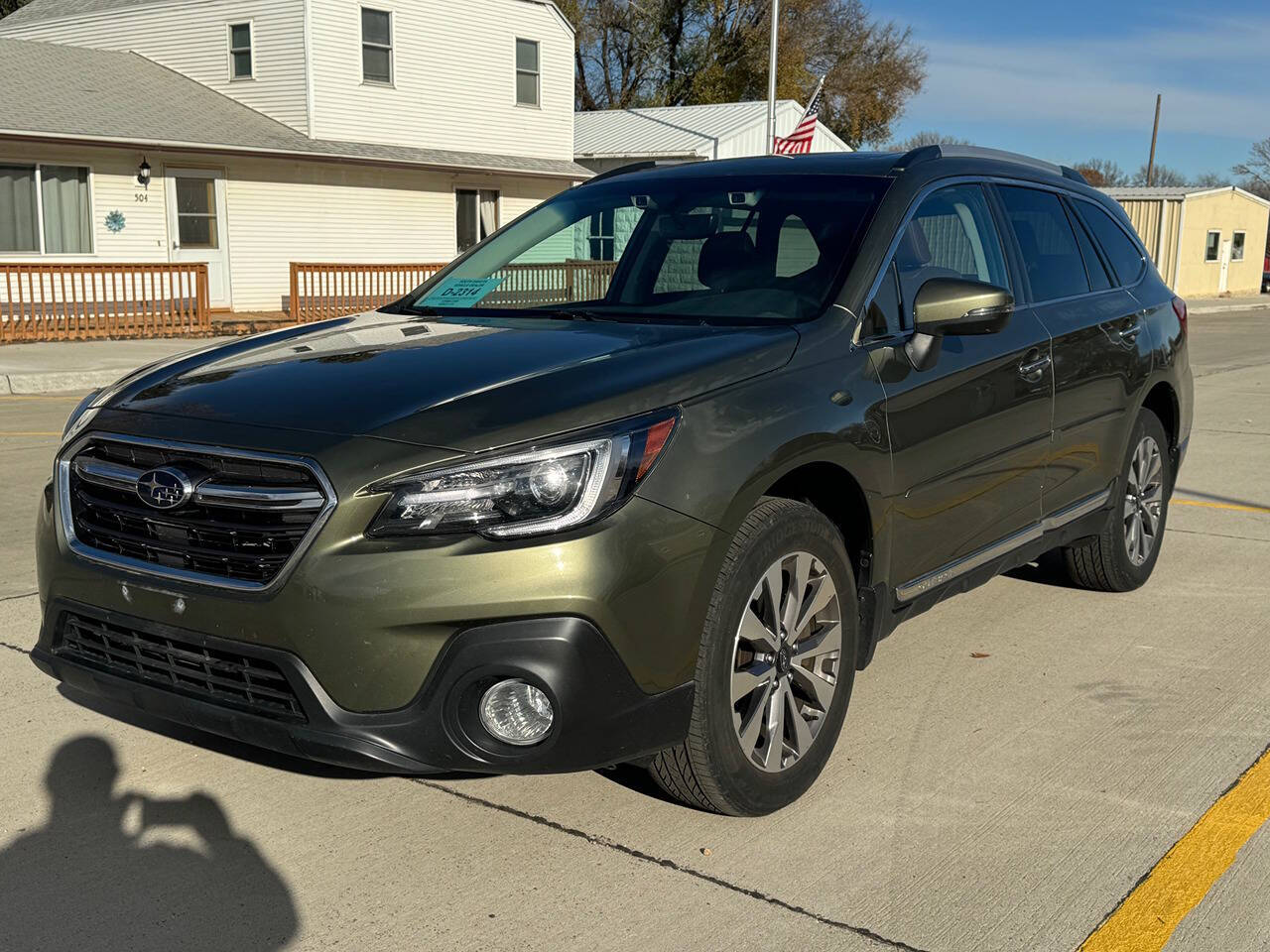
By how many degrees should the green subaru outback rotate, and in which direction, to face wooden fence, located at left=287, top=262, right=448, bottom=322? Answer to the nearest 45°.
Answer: approximately 135° to its right

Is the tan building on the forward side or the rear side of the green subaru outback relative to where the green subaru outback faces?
on the rear side

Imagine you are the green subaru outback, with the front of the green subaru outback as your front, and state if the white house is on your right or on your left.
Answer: on your right

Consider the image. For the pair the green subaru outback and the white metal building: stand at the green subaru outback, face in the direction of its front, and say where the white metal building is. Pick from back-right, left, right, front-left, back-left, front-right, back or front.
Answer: back-right

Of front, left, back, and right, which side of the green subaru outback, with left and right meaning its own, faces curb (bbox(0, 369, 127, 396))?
right

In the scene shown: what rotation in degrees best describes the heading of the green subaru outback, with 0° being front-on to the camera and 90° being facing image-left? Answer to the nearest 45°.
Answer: approximately 45°
